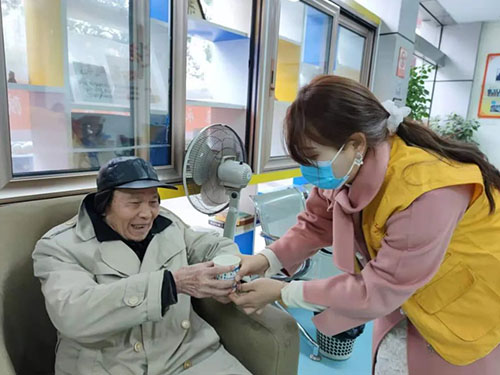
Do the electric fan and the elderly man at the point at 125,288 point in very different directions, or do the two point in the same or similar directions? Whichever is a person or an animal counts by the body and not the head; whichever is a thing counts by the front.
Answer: very different directions

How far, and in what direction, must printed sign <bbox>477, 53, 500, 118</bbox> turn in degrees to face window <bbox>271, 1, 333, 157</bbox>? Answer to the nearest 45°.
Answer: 0° — it already faces it

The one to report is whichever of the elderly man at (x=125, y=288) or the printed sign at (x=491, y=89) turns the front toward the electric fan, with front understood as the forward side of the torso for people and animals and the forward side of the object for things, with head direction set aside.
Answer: the printed sign

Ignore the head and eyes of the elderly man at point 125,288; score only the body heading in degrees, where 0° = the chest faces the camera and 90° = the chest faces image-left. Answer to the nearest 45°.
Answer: approximately 315°

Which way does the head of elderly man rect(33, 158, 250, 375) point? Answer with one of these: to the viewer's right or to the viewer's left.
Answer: to the viewer's right

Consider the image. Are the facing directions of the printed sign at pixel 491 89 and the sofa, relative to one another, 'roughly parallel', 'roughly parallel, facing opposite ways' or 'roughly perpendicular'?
roughly perpendicular

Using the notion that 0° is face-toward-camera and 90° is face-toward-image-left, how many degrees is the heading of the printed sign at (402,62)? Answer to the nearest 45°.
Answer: approximately 315°

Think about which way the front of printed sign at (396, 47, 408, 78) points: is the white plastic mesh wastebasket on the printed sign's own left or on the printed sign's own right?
on the printed sign's own right
